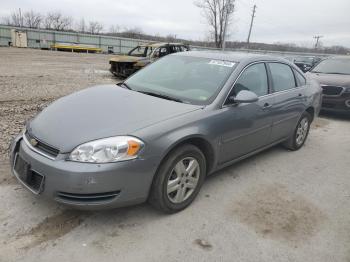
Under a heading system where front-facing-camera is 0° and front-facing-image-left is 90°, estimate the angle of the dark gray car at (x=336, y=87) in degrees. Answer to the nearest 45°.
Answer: approximately 45°

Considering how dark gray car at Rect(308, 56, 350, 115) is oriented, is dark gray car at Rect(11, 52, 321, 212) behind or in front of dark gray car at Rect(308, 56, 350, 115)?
in front

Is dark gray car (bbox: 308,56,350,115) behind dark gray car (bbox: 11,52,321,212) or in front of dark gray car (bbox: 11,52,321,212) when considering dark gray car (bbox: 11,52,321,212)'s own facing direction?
behind

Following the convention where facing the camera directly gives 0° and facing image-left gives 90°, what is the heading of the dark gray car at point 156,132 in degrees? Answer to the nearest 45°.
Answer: approximately 45°
